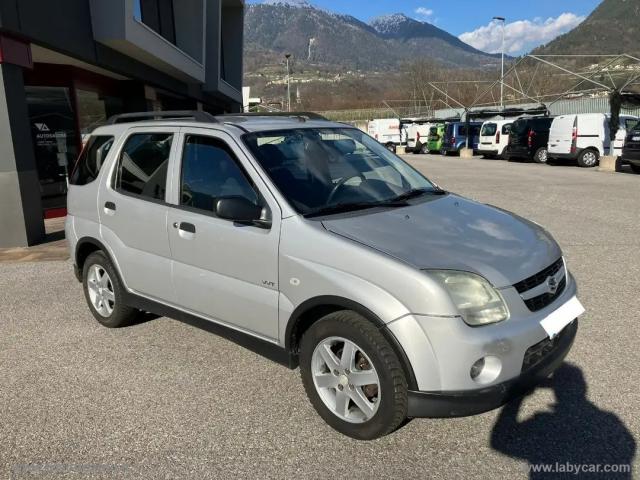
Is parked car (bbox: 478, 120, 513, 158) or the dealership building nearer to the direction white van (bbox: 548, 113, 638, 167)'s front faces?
the parked car

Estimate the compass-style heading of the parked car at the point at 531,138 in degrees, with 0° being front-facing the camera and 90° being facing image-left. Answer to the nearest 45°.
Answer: approximately 225°

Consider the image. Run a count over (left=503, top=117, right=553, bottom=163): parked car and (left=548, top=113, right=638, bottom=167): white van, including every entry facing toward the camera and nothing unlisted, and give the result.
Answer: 0

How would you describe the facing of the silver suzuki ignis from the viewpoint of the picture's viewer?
facing the viewer and to the right of the viewer

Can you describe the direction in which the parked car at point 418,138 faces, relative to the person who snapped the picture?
facing away from the viewer and to the right of the viewer

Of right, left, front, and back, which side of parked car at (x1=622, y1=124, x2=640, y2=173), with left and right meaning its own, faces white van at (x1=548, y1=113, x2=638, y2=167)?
left

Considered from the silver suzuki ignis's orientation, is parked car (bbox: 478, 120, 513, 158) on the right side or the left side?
on its left

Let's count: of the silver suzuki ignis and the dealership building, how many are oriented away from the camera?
0

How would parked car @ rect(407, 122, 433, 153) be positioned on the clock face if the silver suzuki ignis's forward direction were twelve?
The parked car is roughly at 8 o'clock from the silver suzuki ignis.

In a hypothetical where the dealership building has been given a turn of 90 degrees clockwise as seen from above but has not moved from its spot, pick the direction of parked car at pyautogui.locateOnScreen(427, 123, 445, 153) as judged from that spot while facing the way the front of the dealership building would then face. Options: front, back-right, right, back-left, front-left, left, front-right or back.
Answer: back

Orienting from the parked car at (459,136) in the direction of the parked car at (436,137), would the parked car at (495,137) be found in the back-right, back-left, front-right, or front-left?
back-left
